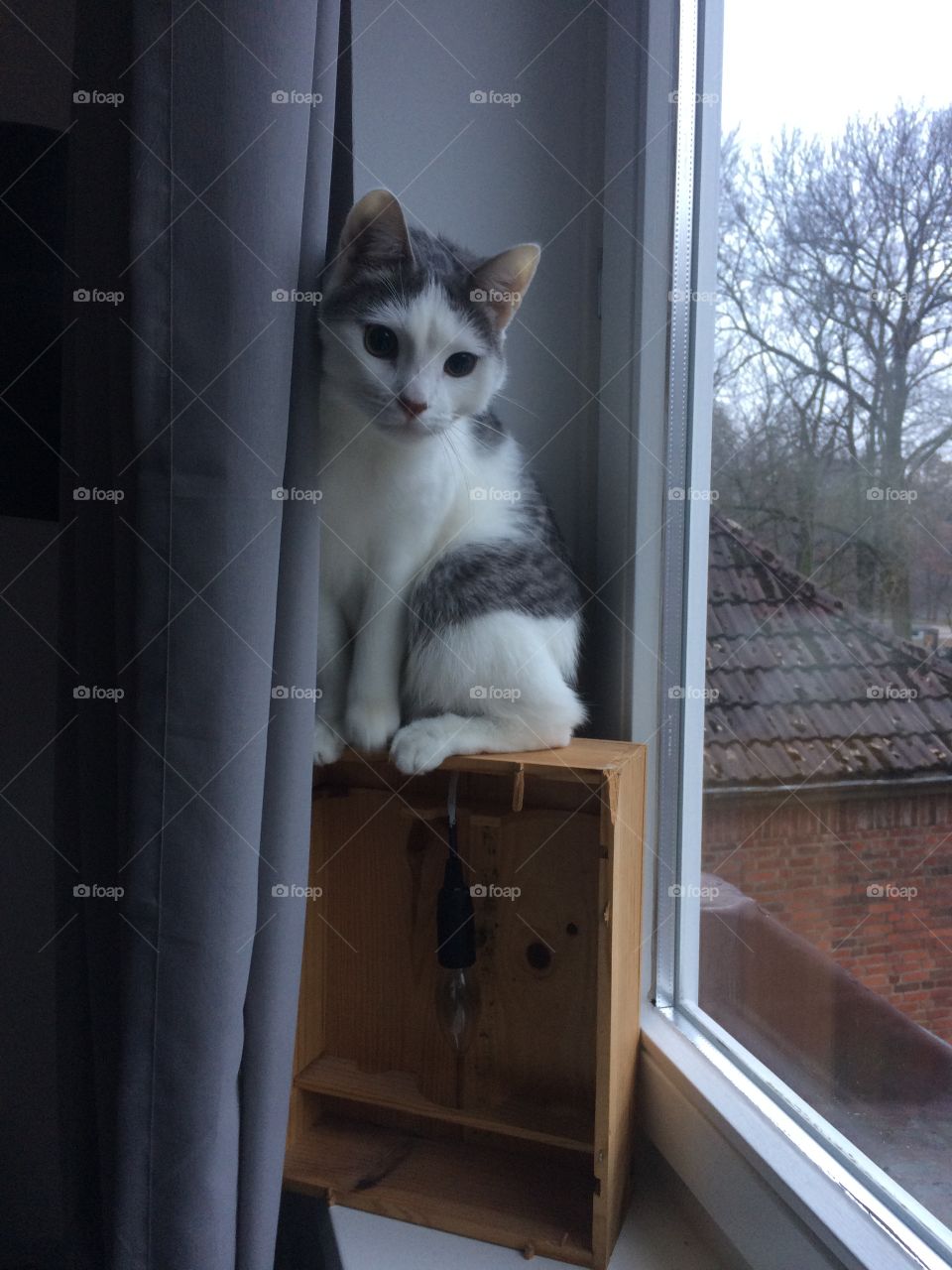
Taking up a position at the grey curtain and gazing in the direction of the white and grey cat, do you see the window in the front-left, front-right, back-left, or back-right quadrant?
front-right

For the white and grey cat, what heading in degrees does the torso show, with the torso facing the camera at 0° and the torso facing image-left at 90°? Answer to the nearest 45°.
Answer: approximately 45°
